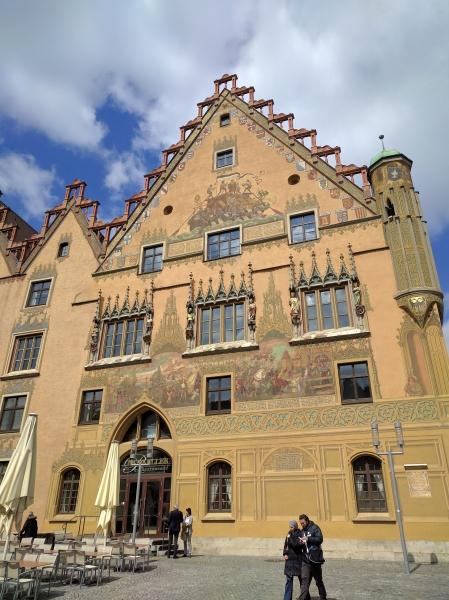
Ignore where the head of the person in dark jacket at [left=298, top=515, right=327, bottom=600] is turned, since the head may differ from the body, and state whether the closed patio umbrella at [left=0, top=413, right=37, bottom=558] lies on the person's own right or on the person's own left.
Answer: on the person's own right

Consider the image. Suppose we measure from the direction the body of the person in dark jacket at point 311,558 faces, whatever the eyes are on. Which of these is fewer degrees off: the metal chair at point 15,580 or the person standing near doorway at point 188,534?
the metal chair

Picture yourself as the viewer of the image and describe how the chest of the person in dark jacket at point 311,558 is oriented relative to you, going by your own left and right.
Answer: facing the viewer and to the left of the viewer

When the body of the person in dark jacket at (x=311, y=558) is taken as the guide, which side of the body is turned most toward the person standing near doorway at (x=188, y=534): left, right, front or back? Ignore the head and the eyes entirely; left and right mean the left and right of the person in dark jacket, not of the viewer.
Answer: right

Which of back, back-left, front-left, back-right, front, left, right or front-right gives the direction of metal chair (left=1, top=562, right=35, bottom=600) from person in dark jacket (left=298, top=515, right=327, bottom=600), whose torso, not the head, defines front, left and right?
front-right

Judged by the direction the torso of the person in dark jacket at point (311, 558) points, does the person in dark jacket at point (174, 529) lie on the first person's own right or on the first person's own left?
on the first person's own right

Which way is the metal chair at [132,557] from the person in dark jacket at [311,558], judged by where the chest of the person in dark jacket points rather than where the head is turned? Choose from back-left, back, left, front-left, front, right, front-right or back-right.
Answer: right

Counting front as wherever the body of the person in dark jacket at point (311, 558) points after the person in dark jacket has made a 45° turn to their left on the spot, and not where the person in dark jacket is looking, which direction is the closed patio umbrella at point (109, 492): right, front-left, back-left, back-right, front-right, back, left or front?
back-right
